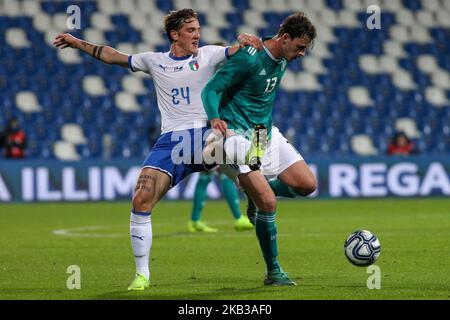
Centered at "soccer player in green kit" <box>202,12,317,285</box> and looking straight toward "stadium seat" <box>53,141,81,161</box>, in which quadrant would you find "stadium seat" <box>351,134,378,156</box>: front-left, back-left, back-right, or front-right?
front-right

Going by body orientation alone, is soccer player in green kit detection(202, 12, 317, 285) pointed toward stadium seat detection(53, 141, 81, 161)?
no

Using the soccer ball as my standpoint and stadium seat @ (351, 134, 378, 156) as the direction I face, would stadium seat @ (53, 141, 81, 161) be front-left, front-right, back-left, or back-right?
front-left
